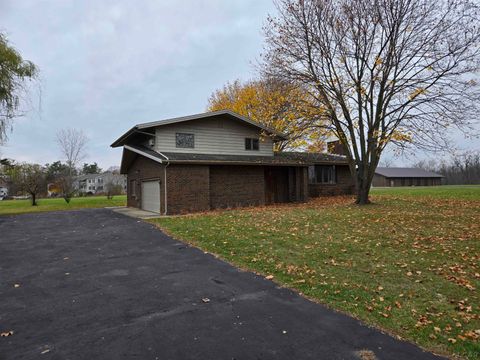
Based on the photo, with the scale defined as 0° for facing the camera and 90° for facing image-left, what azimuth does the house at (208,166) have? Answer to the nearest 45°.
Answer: approximately 315°

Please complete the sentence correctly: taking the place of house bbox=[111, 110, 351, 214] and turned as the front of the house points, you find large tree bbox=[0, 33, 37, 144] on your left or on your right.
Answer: on your right
